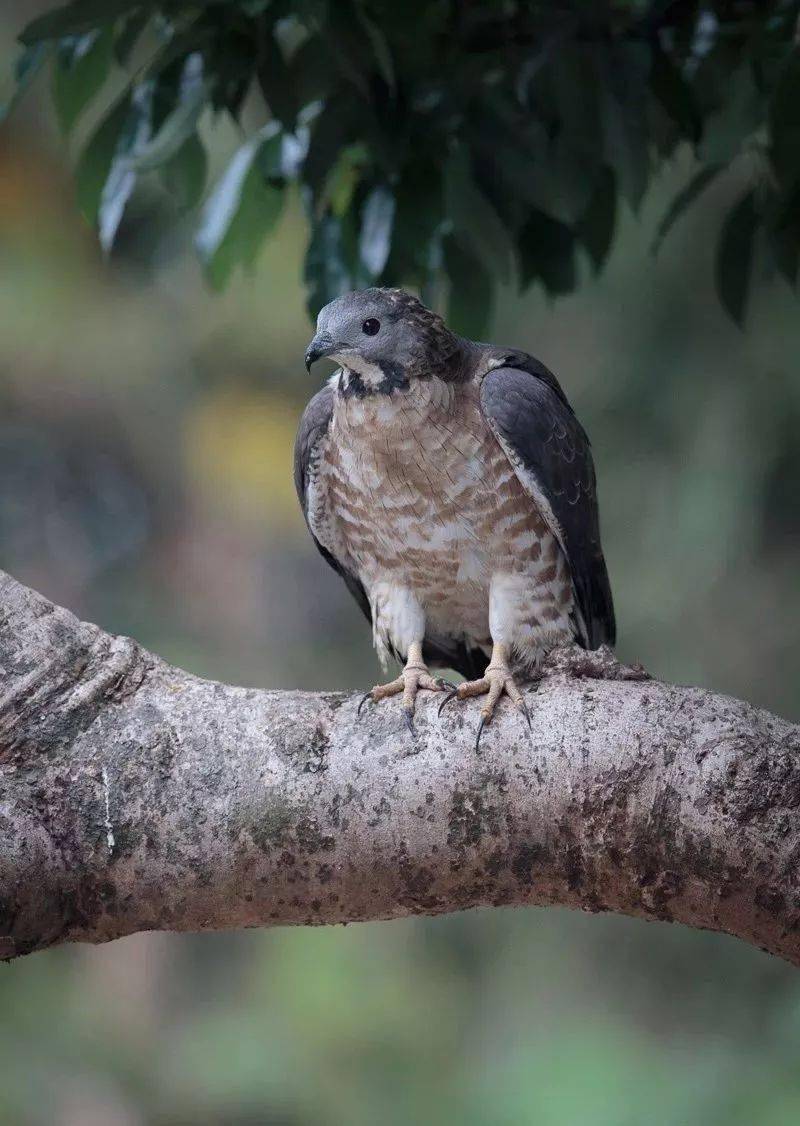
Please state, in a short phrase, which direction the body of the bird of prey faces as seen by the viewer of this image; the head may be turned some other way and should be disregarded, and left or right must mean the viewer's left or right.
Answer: facing the viewer and to the left of the viewer

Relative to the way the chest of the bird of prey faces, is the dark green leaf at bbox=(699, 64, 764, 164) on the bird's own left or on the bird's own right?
on the bird's own left
